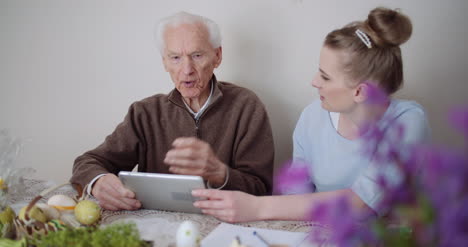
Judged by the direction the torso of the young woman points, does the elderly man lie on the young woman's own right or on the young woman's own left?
on the young woman's own right

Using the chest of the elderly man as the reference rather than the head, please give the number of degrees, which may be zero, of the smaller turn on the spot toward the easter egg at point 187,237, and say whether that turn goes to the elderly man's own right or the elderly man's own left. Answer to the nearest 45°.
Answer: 0° — they already face it

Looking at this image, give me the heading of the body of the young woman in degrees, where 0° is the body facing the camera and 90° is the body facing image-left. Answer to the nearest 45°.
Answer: approximately 45°

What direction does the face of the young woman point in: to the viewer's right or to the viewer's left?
to the viewer's left

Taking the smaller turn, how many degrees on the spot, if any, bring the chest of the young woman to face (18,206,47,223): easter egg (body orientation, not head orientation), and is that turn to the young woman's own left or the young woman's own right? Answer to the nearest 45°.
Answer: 0° — they already face it

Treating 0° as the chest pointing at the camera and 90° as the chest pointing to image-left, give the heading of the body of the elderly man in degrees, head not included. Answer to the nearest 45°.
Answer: approximately 0°

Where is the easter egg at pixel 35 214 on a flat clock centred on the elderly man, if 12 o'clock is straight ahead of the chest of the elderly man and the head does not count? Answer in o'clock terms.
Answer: The easter egg is roughly at 1 o'clock from the elderly man.

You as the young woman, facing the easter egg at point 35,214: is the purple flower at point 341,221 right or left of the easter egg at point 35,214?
left
